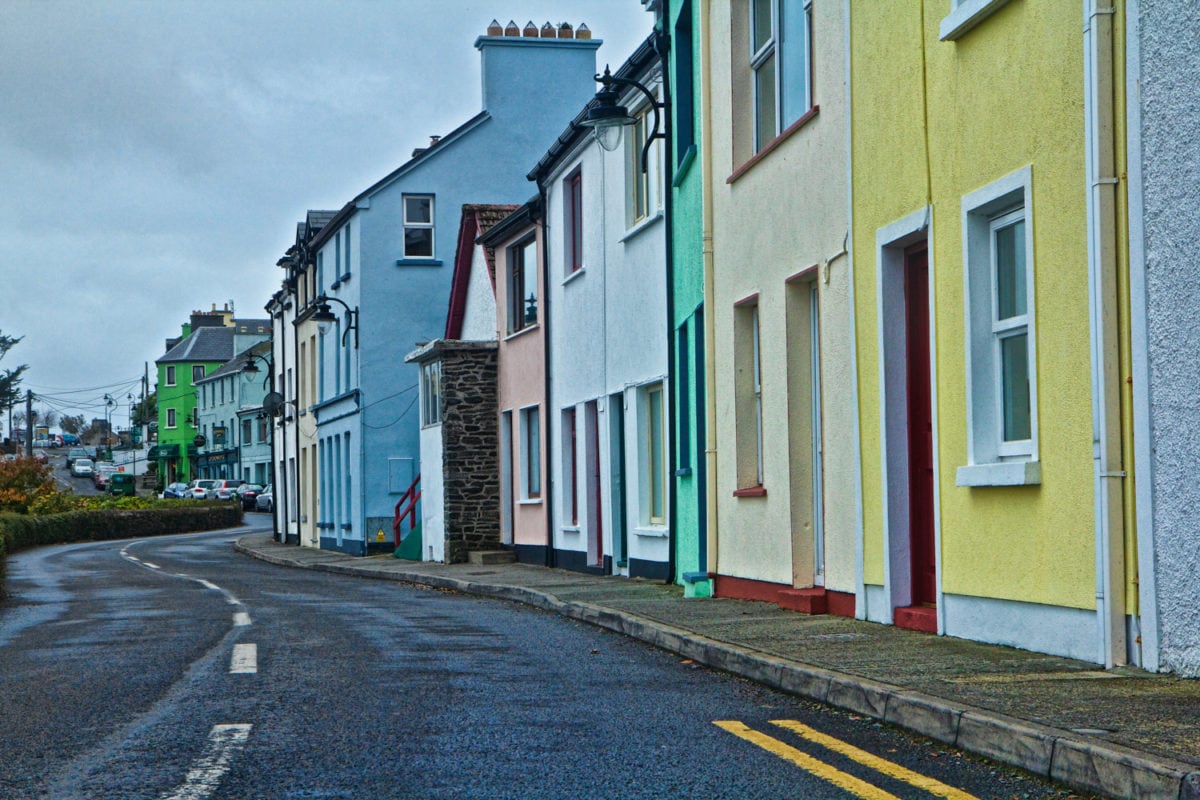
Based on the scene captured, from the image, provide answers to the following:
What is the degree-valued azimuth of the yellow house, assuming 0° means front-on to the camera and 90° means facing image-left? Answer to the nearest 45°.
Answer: approximately 45°

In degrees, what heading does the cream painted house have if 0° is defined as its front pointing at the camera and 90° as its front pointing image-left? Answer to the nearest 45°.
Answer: approximately 45°

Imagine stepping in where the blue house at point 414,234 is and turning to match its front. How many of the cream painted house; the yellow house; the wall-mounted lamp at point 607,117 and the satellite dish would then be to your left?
3

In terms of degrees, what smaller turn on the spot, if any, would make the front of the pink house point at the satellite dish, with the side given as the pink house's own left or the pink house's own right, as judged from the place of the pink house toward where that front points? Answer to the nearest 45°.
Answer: approximately 135° to the pink house's own right

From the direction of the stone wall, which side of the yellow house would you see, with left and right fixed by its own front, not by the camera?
right

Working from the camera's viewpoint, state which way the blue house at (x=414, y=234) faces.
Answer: facing to the left of the viewer

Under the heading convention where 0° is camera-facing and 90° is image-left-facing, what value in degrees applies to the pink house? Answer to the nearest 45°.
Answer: approximately 45°

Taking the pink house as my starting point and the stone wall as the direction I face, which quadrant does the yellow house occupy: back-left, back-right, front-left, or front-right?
back-left

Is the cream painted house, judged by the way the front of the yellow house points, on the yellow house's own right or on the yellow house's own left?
on the yellow house's own right
